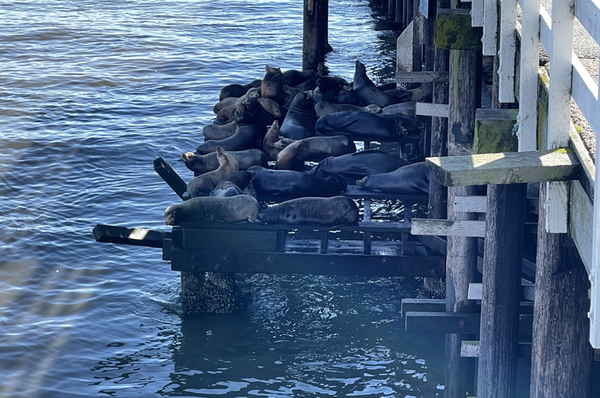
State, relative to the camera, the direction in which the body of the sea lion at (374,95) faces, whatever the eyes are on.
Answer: to the viewer's left

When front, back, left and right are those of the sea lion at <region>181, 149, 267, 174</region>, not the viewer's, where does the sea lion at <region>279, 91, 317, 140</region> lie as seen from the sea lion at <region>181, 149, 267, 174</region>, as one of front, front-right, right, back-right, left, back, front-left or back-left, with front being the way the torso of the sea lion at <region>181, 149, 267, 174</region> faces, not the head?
back-right

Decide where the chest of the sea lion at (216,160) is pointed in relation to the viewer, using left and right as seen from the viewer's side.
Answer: facing to the left of the viewer

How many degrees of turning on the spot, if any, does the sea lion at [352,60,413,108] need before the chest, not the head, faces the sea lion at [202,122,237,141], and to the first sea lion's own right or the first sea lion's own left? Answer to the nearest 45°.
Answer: approximately 45° to the first sea lion's own left

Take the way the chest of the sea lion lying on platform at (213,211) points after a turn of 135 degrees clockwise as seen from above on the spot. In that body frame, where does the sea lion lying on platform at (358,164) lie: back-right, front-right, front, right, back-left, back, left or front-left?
front

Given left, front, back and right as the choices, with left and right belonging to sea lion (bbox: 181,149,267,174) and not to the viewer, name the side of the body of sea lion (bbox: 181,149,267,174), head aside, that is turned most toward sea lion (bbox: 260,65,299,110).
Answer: right

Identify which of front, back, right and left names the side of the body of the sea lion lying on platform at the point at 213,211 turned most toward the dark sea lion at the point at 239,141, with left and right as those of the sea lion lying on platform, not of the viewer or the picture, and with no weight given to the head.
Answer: right

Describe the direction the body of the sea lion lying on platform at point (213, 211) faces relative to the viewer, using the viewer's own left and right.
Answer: facing to the left of the viewer
